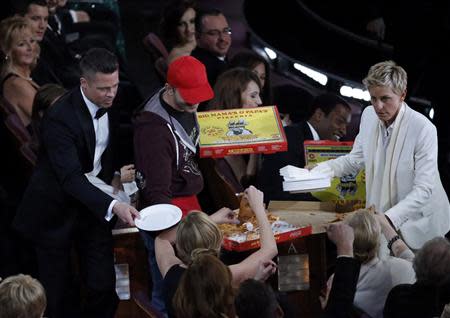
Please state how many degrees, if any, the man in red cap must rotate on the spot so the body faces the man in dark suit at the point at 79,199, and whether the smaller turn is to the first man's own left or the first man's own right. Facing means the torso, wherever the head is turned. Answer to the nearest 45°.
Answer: approximately 135° to the first man's own right

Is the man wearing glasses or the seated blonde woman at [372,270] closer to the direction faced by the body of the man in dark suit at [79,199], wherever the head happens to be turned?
the seated blonde woman

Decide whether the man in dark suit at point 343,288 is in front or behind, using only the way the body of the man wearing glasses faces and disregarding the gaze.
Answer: in front

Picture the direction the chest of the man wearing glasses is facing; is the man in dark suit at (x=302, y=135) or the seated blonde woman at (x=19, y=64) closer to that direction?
the man in dark suit

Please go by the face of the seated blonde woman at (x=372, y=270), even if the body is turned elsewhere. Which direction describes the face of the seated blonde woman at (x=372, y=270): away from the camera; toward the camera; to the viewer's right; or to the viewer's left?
away from the camera

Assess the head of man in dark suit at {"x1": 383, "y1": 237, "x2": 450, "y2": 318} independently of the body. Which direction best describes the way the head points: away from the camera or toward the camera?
away from the camera

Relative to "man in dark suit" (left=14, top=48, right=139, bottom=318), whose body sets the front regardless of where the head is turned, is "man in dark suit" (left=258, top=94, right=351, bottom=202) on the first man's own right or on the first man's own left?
on the first man's own left

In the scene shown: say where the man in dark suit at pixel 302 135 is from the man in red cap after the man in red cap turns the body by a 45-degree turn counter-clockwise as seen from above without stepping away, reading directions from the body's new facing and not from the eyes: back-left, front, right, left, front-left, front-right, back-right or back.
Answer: front-left

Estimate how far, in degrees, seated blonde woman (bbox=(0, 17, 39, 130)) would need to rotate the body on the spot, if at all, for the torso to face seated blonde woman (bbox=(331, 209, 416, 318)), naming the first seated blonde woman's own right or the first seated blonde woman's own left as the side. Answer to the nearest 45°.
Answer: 0° — they already face them

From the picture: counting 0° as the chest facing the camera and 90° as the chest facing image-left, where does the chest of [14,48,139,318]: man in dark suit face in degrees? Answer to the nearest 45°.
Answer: approximately 315°

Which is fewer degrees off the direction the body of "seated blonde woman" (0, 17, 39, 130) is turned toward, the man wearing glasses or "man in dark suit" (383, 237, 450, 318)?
the man in dark suit
